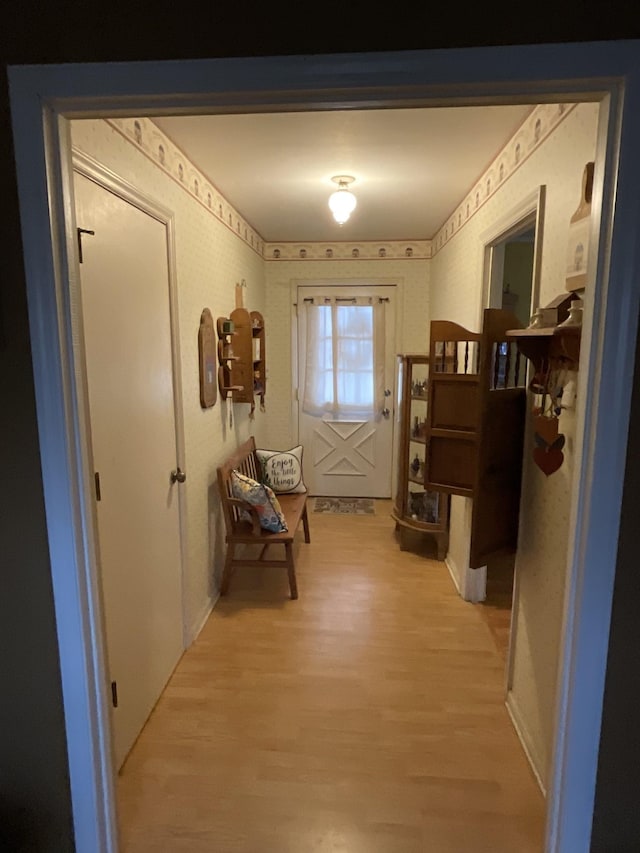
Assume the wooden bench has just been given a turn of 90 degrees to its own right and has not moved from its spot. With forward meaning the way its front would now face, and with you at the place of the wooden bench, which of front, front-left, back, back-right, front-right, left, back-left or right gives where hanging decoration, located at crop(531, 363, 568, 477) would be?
front-left

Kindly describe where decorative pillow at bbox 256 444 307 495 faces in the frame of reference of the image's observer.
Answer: facing the viewer

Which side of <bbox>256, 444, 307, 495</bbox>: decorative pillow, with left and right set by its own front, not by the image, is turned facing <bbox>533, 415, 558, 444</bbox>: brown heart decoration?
front

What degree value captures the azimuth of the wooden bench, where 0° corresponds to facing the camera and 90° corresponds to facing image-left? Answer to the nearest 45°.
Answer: approximately 270°

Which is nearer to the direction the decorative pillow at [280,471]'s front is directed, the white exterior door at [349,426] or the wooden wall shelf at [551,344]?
the wooden wall shelf

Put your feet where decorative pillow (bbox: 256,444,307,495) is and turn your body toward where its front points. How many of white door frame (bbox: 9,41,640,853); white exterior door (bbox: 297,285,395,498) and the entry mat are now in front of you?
1

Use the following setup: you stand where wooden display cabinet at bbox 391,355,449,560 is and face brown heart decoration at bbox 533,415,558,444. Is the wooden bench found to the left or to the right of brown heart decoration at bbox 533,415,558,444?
right

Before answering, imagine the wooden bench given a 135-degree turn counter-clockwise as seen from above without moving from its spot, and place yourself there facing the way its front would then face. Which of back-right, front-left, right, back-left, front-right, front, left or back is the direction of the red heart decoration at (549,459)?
back

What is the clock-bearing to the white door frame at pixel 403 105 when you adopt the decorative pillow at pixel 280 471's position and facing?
The white door frame is roughly at 12 o'clock from the decorative pillow.

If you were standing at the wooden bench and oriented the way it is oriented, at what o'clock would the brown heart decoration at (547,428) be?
The brown heart decoration is roughly at 2 o'clock from the wooden bench.
